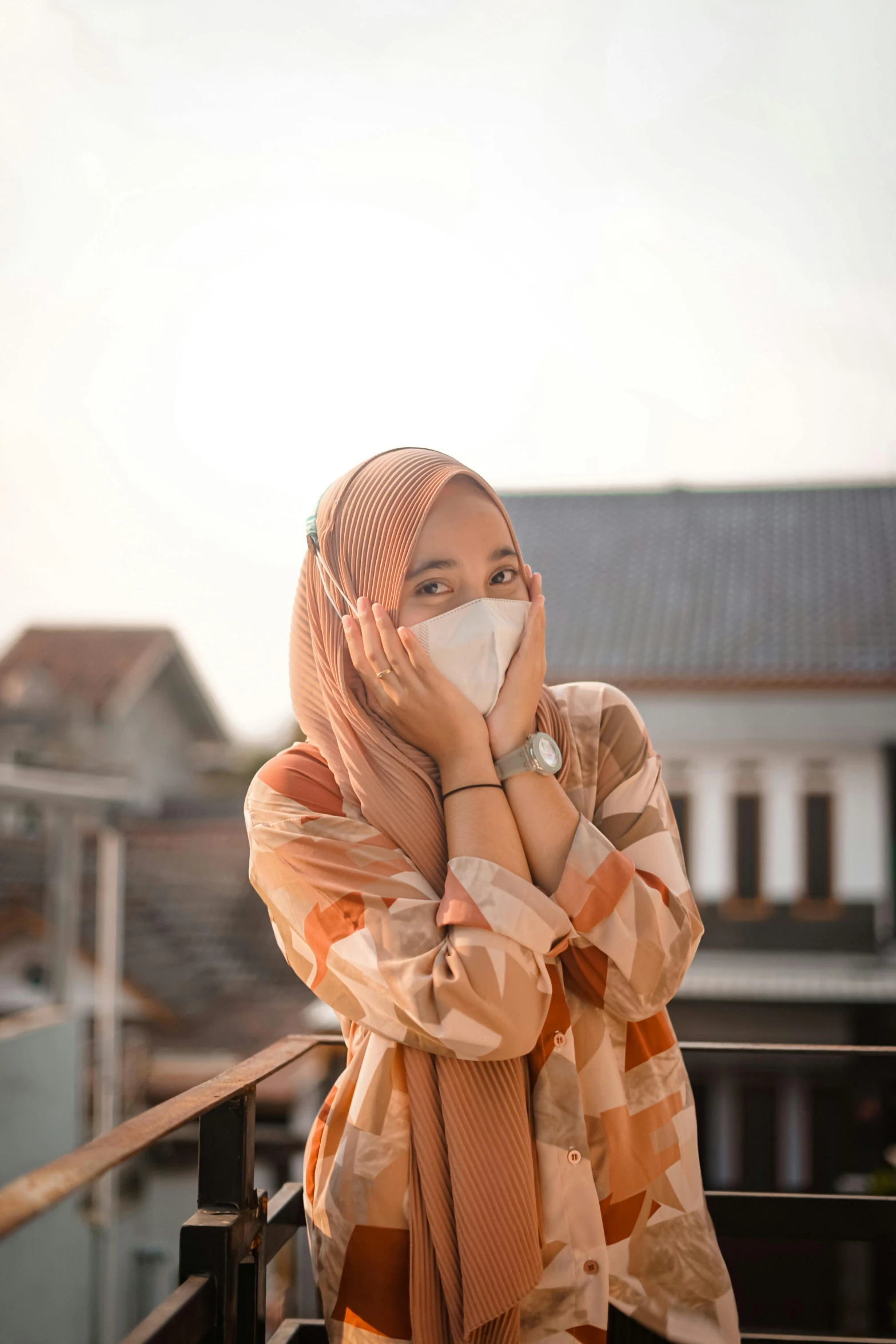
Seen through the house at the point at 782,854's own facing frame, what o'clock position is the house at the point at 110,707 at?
the house at the point at 110,707 is roughly at 4 o'clock from the house at the point at 782,854.

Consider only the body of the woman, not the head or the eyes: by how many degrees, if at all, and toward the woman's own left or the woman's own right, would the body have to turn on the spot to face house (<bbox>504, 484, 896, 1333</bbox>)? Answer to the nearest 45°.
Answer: approximately 135° to the woman's own left

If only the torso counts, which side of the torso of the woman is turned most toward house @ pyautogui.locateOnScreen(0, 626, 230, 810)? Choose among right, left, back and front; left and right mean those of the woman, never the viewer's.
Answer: back

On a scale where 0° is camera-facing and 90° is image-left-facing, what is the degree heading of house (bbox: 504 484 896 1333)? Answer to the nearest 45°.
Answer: approximately 0°

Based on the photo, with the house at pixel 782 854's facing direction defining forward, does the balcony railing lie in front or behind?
in front

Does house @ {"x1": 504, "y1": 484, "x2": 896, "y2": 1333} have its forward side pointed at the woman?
yes

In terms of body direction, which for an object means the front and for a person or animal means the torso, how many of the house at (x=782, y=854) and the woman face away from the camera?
0

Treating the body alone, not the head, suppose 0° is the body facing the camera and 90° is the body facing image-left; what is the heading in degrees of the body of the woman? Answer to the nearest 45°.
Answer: approximately 315°

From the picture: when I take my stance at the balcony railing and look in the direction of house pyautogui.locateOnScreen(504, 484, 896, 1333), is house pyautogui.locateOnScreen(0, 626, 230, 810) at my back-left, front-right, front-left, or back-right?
front-left

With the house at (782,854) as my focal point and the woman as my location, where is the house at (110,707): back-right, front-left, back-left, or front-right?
front-left

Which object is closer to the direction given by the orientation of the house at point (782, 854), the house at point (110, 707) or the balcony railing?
the balcony railing
